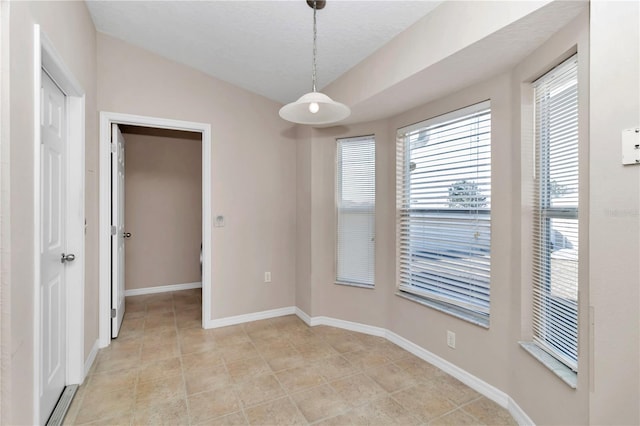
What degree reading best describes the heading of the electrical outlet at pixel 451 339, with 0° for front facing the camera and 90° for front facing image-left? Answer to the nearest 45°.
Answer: approximately 45°

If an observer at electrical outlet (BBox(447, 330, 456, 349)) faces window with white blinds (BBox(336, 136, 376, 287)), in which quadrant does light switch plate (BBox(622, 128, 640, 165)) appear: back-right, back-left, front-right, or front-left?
back-left

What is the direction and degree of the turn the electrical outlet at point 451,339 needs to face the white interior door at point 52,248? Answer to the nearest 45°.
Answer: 0° — it already faces it
